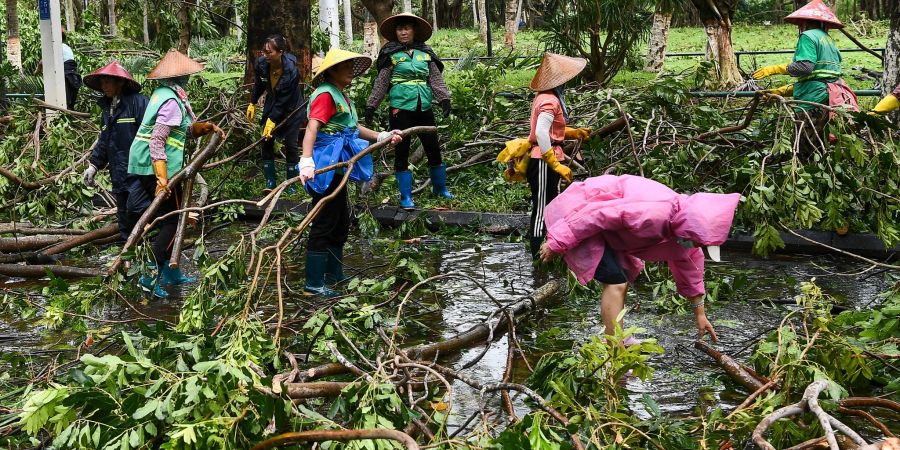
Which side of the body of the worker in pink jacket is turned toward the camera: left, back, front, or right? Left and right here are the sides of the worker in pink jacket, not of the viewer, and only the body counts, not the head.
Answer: right

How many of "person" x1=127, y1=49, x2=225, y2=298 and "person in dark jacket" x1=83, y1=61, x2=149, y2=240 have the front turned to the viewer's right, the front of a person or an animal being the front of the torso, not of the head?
1

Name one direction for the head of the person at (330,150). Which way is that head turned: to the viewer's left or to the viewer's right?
to the viewer's right

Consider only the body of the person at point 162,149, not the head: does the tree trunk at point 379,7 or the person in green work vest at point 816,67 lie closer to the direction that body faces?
the person in green work vest

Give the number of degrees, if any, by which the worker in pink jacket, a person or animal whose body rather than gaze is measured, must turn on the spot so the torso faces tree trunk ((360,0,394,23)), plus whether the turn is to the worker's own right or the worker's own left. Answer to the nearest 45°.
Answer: approximately 90° to the worker's own left

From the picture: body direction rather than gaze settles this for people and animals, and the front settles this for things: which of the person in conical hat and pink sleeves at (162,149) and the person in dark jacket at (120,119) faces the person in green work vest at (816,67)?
the person in conical hat and pink sleeves

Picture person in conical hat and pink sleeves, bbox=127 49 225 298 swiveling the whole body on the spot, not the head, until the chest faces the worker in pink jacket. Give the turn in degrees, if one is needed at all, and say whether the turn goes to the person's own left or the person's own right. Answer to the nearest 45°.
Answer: approximately 45° to the person's own right

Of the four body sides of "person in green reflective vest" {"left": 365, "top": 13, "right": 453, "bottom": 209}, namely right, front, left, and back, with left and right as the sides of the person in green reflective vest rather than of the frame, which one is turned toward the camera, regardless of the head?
front

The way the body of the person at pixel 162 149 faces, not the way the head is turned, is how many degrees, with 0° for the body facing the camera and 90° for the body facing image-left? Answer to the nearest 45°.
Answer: approximately 270°

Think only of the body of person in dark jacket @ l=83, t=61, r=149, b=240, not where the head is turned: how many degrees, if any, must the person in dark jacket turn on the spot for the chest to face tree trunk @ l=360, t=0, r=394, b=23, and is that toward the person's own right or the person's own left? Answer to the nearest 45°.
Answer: approximately 180°
